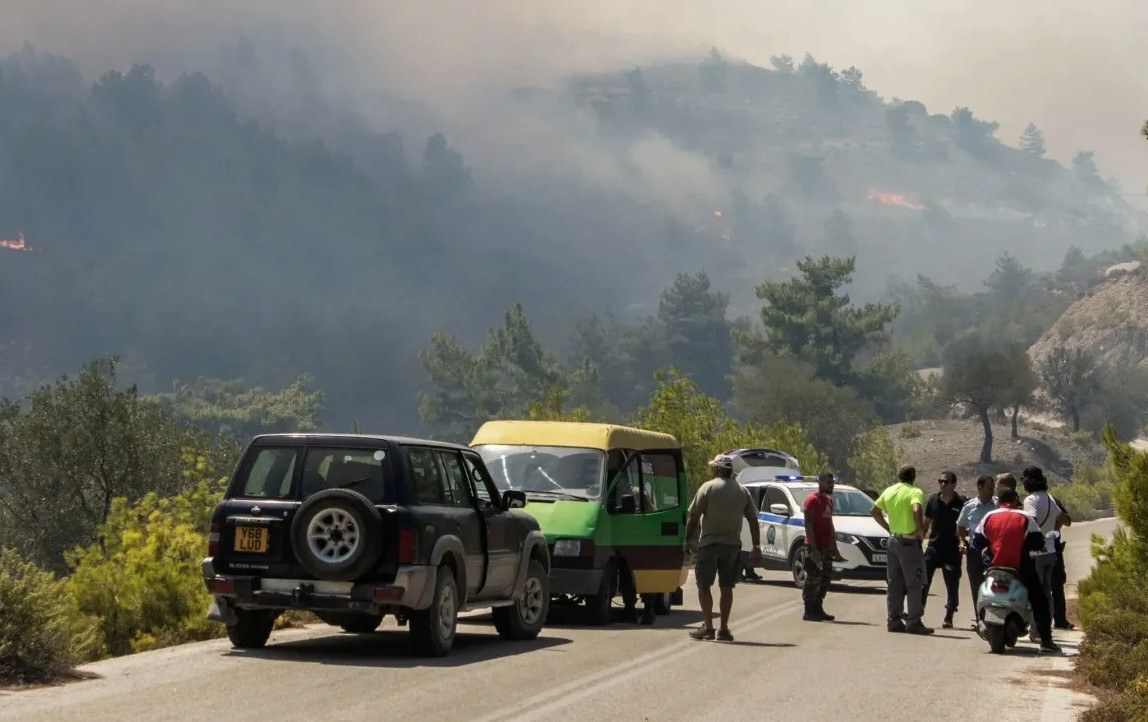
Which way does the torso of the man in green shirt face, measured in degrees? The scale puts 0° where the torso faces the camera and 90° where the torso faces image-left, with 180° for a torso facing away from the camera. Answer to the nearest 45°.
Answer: approximately 180°

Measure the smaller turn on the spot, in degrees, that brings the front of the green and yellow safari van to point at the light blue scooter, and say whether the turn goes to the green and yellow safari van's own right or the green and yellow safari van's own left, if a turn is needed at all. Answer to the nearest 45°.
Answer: approximately 90° to the green and yellow safari van's own left

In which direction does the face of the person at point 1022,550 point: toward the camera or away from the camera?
away from the camera

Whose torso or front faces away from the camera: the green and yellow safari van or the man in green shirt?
the man in green shirt

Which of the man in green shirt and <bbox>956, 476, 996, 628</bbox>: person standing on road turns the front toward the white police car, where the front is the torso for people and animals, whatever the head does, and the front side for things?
the man in green shirt

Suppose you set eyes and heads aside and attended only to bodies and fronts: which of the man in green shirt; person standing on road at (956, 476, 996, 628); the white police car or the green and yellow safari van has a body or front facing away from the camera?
the man in green shirt

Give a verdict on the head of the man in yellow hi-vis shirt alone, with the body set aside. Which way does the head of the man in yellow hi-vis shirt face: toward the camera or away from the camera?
away from the camera

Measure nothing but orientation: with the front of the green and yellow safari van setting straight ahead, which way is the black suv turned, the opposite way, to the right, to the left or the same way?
the opposite way

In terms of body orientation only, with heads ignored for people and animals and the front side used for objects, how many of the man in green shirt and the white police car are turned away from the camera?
1

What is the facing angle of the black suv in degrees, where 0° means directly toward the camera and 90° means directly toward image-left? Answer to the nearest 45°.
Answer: approximately 225°

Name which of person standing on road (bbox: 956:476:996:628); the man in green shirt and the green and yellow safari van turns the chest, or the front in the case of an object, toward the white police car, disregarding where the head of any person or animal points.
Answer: the man in green shirt
